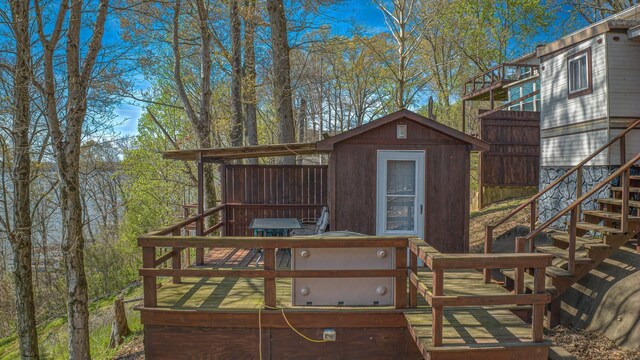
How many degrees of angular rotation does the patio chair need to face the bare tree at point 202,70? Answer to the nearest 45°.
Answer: approximately 45° to its right

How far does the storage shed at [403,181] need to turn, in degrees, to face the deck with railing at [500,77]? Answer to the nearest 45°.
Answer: approximately 180°

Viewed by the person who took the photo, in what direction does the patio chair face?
facing to the left of the viewer

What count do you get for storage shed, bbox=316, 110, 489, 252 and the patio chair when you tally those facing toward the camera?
1

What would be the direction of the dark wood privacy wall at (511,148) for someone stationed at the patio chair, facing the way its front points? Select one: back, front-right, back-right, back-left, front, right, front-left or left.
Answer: back-right

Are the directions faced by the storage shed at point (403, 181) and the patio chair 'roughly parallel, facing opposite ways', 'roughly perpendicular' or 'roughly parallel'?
roughly perpendicular

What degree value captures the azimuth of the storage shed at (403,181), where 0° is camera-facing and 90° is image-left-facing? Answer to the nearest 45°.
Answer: approximately 0°

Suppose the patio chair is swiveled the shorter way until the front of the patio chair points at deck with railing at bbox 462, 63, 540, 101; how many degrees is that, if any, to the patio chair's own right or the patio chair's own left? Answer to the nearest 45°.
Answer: approximately 135° to the patio chair's own right

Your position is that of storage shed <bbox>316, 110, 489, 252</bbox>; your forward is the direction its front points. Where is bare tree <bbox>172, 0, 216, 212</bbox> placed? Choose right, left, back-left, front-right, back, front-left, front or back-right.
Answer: back-right

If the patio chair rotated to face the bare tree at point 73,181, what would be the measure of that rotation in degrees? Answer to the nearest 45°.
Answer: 0° — it already faces it

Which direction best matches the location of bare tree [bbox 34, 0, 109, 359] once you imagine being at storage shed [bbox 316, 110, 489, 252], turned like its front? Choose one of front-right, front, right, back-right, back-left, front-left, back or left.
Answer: right

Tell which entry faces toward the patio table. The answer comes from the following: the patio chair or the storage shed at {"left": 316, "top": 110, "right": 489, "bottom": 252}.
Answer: the patio chair

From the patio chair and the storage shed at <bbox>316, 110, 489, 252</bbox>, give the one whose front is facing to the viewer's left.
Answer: the patio chair
